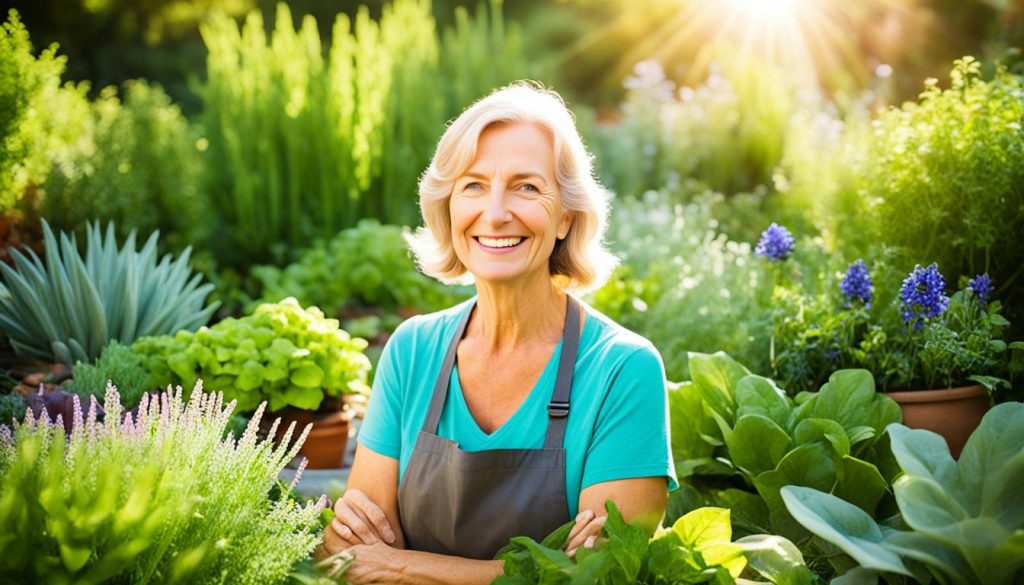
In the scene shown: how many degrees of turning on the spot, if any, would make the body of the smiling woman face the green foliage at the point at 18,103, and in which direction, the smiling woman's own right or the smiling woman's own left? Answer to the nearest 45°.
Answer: approximately 90° to the smiling woman's own right

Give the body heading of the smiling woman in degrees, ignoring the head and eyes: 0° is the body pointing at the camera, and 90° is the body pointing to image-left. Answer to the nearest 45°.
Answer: approximately 45°

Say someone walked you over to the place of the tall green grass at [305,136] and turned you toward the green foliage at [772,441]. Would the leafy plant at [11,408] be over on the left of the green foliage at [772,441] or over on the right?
right

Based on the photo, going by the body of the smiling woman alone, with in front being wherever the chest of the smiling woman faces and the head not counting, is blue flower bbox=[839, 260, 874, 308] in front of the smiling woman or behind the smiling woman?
behind

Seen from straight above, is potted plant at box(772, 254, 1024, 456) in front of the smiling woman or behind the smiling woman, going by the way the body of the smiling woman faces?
behind

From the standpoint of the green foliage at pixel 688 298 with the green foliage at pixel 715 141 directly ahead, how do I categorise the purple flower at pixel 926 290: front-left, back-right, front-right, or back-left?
back-right

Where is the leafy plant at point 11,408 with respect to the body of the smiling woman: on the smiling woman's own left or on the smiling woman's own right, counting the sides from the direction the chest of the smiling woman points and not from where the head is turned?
on the smiling woman's own right

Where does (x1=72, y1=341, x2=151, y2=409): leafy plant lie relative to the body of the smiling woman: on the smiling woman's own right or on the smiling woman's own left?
on the smiling woman's own right
